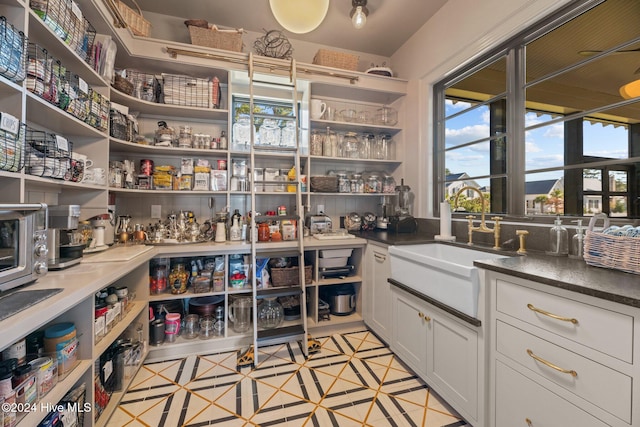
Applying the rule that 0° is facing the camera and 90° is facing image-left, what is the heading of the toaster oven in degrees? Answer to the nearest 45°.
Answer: approximately 315°

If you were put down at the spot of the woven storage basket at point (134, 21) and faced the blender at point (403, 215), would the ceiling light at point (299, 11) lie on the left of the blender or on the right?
right

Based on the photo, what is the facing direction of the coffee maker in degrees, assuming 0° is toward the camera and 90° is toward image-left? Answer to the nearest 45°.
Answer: approximately 315°

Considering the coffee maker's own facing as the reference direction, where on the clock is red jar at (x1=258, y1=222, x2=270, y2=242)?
The red jar is roughly at 10 o'clock from the coffee maker.

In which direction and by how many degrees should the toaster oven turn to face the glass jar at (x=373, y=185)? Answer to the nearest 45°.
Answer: approximately 45° to its left
